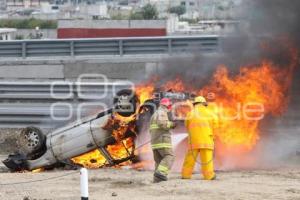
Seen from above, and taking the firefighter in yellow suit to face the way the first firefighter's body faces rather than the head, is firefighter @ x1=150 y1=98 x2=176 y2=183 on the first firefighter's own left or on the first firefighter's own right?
on the first firefighter's own left

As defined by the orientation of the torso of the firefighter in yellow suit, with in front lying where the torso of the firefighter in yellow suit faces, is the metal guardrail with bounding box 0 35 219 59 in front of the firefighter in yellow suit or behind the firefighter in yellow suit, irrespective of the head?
in front

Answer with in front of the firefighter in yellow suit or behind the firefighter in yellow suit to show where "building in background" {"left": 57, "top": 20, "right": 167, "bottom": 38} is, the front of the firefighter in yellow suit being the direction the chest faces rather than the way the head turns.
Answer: in front

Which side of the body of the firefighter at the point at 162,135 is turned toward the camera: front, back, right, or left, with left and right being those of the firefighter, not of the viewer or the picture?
right
